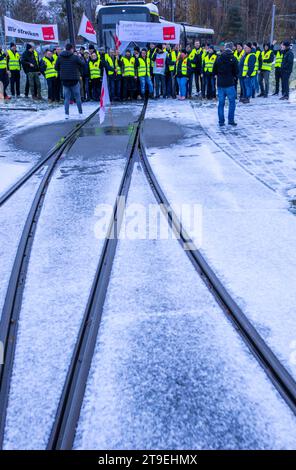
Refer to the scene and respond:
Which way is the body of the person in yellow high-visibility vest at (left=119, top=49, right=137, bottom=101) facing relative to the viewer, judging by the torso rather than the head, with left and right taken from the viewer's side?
facing the viewer

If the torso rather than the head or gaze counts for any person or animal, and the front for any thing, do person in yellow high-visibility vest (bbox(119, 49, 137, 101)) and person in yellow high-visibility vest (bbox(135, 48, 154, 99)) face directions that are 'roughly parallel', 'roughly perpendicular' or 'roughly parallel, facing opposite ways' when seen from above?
roughly parallel

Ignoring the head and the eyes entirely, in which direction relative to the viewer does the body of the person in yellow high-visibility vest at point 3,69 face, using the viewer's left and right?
facing the viewer and to the right of the viewer

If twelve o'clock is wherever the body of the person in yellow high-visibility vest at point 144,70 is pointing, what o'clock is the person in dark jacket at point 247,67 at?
The person in dark jacket is roughly at 10 o'clock from the person in yellow high-visibility vest.

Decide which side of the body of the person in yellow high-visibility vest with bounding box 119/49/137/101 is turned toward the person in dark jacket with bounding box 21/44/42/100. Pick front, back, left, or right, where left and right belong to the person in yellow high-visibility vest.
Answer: right

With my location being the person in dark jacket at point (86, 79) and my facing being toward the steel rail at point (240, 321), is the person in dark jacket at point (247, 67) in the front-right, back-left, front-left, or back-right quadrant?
front-left

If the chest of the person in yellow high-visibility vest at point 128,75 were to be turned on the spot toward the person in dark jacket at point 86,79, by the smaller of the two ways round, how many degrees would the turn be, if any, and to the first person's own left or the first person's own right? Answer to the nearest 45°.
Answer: approximately 135° to the first person's own right

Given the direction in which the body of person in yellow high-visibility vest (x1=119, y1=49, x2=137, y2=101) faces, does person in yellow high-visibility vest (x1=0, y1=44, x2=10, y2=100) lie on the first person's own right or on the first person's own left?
on the first person's own right

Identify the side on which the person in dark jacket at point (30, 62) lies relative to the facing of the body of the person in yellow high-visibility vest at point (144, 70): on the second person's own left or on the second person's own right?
on the second person's own right

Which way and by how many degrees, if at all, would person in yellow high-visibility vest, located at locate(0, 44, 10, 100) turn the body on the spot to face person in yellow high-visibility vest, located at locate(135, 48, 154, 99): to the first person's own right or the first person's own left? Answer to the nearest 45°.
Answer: approximately 45° to the first person's own left

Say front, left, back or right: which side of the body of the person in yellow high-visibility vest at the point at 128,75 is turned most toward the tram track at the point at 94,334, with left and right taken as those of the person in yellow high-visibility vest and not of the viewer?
front

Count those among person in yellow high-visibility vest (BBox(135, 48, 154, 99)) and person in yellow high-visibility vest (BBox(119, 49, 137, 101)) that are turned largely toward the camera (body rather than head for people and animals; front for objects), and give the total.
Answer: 2

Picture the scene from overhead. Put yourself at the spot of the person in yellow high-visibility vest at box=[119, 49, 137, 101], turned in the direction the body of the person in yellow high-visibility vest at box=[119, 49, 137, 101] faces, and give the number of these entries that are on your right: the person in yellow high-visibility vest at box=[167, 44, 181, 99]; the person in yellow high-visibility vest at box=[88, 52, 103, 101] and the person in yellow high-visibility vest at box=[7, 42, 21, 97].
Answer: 2

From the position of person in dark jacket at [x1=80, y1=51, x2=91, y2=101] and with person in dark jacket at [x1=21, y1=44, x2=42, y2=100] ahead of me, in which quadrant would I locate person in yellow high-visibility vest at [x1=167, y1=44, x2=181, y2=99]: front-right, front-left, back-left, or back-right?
back-left
